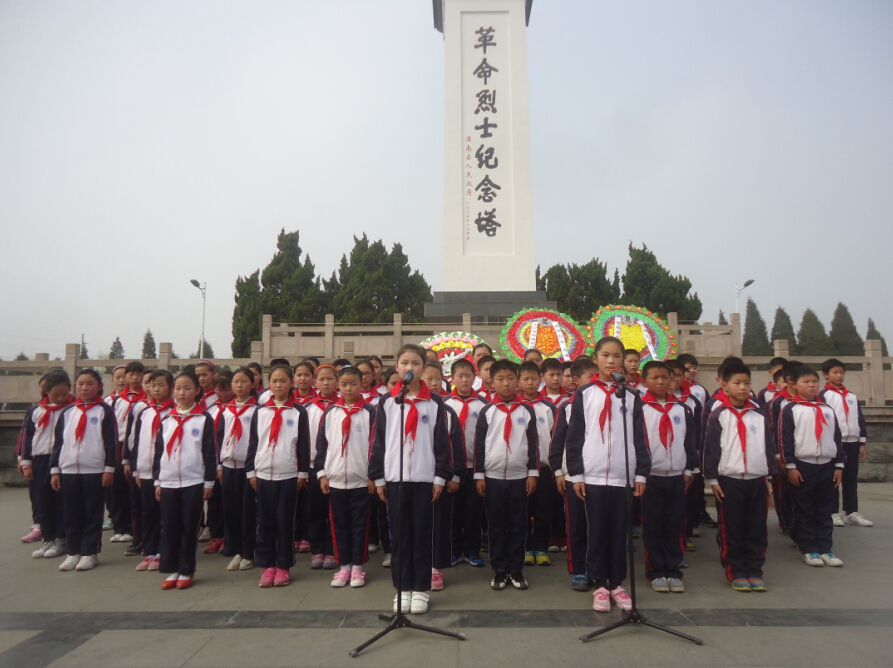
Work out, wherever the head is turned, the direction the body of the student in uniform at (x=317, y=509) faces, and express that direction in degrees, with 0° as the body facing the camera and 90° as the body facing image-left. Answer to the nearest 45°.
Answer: approximately 0°

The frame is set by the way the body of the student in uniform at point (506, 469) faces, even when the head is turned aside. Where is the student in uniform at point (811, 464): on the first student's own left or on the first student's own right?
on the first student's own left

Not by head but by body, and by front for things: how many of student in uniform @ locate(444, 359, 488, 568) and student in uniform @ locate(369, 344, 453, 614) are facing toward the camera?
2

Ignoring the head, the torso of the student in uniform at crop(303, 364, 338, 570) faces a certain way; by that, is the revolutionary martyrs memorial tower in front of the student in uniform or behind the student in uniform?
behind

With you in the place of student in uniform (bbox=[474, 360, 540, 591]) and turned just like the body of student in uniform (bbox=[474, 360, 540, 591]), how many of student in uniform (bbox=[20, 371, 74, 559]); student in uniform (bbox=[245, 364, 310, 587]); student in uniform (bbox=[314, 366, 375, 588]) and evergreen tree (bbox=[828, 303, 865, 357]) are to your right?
3

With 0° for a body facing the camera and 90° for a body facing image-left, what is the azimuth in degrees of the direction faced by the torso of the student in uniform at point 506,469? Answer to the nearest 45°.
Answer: approximately 0°

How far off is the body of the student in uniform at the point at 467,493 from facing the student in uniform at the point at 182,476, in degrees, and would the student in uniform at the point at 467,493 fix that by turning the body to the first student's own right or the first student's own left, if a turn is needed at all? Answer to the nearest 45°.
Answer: approximately 90° to the first student's own right

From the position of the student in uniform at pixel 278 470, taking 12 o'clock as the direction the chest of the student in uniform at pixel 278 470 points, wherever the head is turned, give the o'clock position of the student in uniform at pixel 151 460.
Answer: the student in uniform at pixel 151 460 is roughly at 4 o'clock from the student in uniform at pixel 278 470.

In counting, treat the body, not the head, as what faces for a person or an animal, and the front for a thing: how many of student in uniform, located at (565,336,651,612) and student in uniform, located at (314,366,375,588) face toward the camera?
2

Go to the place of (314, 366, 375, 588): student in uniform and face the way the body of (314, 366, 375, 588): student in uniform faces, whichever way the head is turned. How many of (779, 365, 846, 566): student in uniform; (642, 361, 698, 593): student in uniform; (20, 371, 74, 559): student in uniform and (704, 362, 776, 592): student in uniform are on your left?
3

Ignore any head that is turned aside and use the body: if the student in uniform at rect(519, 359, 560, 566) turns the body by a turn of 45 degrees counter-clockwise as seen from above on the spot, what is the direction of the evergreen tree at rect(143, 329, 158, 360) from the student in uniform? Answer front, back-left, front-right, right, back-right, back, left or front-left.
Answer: back
